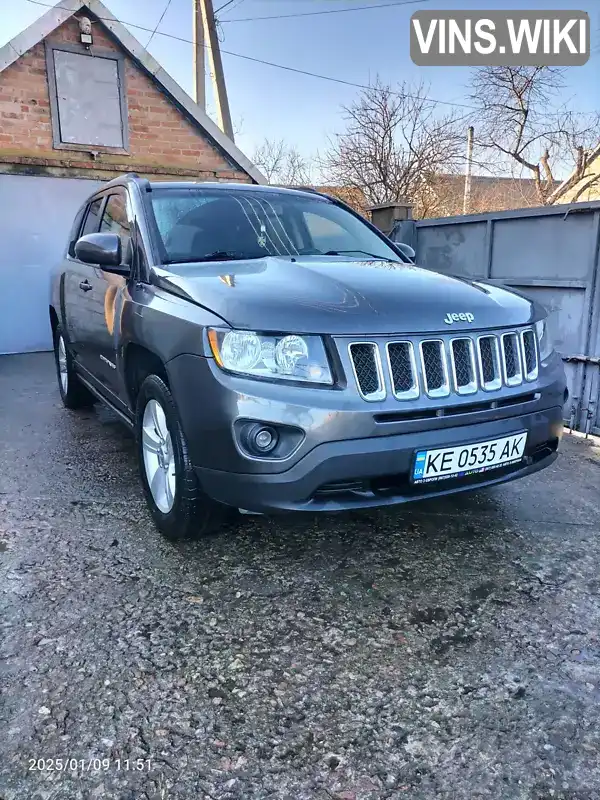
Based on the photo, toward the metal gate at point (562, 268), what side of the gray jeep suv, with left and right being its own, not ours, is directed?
left

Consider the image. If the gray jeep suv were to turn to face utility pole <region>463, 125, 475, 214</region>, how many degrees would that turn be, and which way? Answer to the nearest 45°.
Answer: approximately 135° to its left

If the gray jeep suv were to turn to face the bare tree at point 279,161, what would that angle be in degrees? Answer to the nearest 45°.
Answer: approximately 135° to its left

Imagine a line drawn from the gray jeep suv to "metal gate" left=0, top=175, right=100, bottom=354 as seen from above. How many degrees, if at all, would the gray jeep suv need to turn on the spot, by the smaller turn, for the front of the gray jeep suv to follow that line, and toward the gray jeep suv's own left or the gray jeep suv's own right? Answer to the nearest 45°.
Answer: approximately 180°

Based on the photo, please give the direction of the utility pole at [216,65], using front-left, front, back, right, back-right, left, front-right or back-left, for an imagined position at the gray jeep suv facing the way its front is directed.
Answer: back-left

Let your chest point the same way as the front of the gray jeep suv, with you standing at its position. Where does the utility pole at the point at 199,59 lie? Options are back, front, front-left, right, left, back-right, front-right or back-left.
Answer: back-left

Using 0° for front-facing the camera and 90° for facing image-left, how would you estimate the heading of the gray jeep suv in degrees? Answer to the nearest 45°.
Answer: approximately 315°

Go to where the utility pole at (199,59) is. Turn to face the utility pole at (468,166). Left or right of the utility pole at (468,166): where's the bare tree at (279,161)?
left
